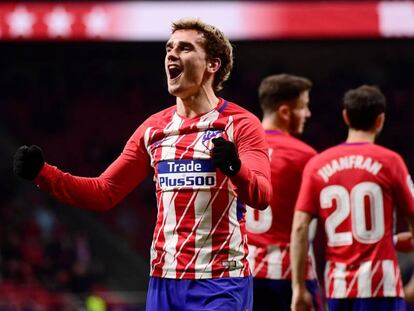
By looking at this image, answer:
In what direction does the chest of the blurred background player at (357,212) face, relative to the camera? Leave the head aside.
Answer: away from the camera

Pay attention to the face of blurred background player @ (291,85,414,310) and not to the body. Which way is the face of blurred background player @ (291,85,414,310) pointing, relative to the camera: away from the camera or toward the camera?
away from the camera

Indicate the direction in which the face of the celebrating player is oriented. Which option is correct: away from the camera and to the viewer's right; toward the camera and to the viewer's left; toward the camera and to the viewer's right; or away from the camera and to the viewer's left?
toward the camera and to the viewer's left

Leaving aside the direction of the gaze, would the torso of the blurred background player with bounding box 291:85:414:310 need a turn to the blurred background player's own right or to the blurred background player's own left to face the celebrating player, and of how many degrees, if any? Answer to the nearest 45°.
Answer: approximately 135° to the blurred background player's own left

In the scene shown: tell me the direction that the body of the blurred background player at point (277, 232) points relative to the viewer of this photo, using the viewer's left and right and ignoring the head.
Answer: facing away from the viewer and to the right of the viewer

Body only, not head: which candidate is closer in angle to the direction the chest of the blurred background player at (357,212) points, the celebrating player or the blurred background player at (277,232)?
the blurred background player
